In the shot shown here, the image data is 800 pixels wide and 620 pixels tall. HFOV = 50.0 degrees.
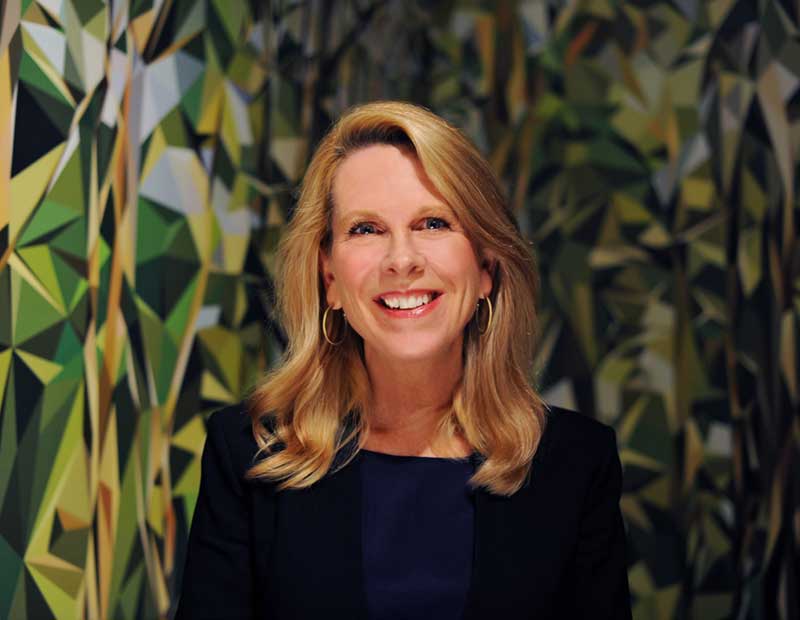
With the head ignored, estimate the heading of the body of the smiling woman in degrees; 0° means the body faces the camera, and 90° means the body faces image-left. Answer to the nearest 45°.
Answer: approximately 0°
